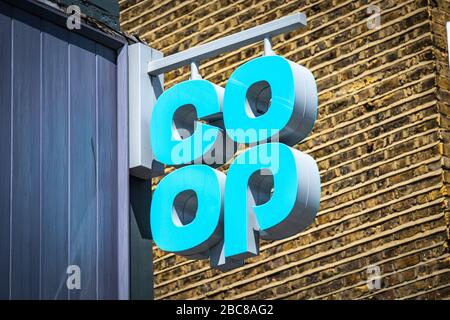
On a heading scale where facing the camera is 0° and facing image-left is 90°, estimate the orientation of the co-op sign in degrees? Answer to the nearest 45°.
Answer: approximately 45°
